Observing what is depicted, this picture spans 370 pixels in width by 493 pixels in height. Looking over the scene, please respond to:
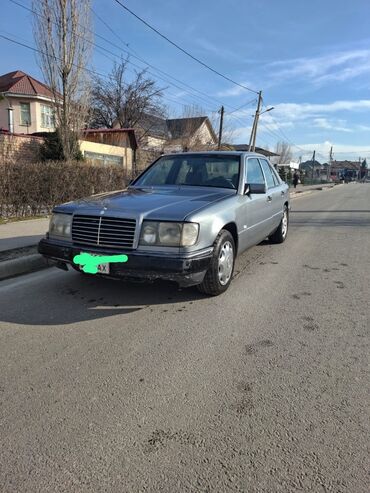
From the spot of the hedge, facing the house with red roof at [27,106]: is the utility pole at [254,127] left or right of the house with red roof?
right

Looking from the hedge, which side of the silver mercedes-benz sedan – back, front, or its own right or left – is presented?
right

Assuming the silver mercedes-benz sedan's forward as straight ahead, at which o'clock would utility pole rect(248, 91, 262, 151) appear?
The utility pole is roughly at 5 o'clock from the silver mercedes-benz sedan.

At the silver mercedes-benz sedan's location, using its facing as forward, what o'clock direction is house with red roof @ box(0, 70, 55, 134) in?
The house with red roof is roughly at 4 o'clock from the silver mercedes-benz sedan.

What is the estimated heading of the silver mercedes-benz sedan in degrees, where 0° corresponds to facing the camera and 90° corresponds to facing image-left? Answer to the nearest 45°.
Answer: approximately 45°
